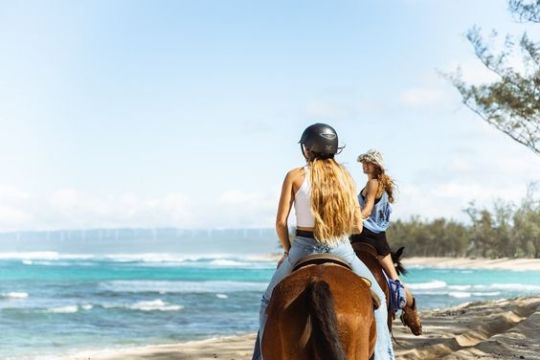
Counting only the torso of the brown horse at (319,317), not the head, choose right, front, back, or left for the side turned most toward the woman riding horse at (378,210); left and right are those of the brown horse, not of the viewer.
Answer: front

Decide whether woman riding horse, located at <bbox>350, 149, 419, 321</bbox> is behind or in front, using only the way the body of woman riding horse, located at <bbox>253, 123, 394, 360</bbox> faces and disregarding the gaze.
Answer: in front

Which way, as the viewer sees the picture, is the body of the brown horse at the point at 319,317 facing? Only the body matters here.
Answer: away from the camera

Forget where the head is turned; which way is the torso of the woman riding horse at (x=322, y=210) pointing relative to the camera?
away from the camera
